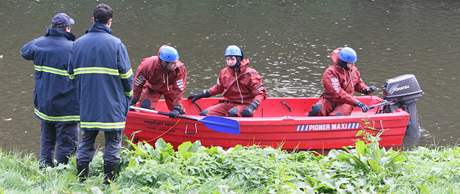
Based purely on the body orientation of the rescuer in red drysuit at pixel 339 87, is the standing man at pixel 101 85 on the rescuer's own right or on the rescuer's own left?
on the rescuer's own right

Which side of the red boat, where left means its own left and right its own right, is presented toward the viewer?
left

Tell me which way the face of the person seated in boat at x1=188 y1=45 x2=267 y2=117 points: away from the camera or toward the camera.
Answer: toward the camera

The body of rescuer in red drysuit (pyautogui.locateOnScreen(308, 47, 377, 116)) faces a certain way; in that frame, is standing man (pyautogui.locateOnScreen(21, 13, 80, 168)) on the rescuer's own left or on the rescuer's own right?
on the rescuer's own right

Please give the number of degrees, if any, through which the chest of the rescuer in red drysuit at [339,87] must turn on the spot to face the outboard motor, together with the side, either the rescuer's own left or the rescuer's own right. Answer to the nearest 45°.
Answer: approximately 90° to the rescuer's own left

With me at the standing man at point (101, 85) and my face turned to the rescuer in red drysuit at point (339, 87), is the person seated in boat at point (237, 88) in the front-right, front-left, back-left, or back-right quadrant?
front-left
